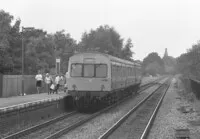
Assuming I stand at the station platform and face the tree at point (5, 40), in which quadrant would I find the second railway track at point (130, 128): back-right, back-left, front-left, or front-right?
back-right

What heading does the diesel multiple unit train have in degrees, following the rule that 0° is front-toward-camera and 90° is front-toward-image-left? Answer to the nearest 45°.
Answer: approximately 45°

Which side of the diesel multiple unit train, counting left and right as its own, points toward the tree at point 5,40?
right

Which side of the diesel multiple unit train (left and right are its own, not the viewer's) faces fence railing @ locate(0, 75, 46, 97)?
right

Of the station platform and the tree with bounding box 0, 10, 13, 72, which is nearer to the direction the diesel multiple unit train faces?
the station platform

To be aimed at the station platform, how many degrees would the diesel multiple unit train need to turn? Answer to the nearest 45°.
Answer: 0° — it already faces it
